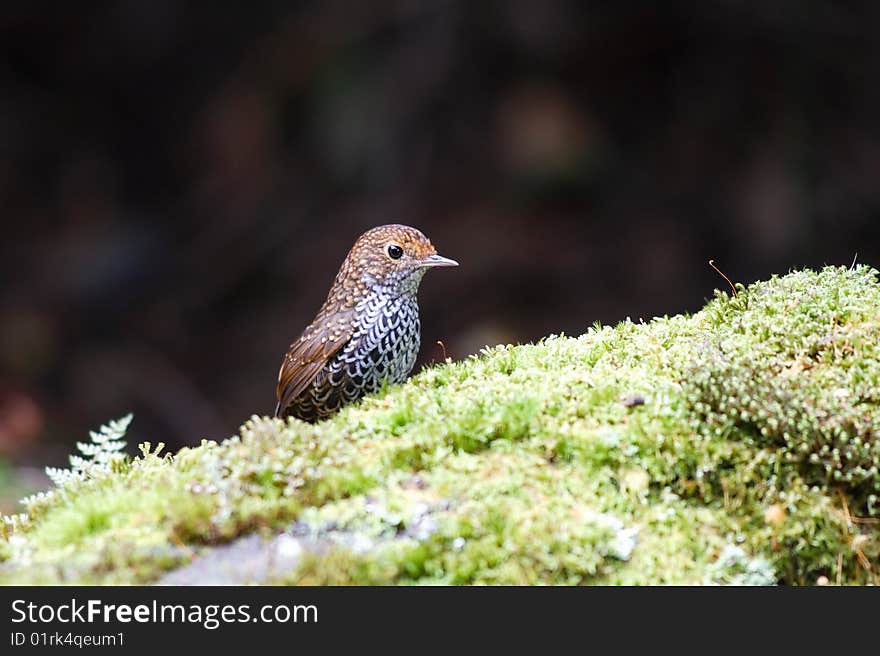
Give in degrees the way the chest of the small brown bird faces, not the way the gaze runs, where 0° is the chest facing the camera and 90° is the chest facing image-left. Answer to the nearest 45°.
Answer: approximately 270°
